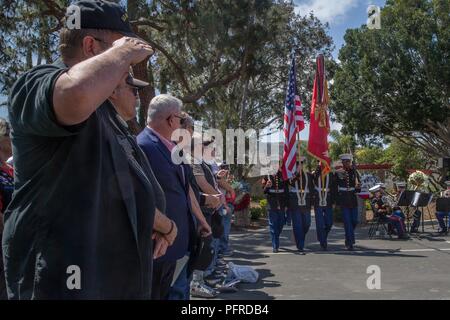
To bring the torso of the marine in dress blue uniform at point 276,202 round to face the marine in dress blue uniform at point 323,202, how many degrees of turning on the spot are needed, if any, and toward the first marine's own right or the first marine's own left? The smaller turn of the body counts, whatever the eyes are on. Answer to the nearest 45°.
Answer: approximately 90° to the first marine's own left

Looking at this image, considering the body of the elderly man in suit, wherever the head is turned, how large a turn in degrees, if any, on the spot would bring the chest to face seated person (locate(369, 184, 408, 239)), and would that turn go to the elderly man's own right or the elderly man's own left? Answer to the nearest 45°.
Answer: approximately 45° to the elderly man's own left

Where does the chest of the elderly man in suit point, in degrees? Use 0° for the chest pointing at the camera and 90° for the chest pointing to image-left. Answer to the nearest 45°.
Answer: approximately 270°

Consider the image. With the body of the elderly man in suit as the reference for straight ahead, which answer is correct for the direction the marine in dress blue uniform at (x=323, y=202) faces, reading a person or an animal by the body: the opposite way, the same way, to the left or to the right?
to the right

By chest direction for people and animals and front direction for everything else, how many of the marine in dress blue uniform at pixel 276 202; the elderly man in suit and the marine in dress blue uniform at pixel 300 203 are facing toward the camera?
2
